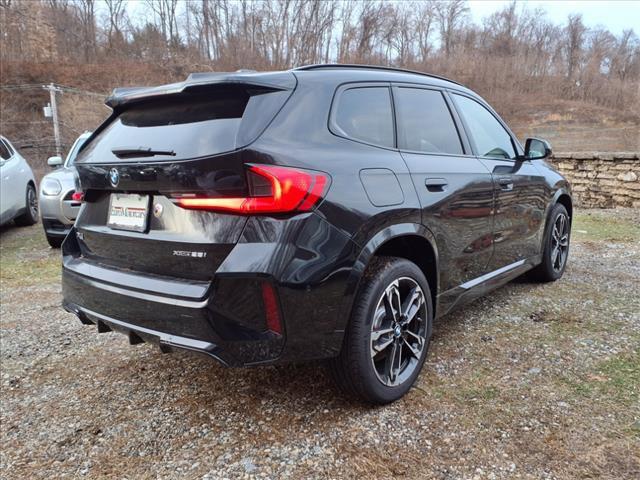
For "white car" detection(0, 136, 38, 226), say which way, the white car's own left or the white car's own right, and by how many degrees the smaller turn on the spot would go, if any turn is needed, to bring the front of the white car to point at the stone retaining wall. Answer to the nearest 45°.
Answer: approximately 135° to the white car's own left

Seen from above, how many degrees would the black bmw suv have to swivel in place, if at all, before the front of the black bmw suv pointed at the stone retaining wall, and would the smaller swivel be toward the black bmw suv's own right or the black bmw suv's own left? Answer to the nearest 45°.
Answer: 0° — it already faces it

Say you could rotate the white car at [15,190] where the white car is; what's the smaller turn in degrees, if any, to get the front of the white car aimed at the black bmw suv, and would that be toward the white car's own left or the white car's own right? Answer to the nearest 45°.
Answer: approximately 45° to the white car's own left

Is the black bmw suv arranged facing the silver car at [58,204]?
no

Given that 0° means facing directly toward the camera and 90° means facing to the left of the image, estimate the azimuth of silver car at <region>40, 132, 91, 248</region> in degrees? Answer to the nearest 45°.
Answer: approximately 45°

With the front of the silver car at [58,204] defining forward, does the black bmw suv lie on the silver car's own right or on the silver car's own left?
on the silver car's own left

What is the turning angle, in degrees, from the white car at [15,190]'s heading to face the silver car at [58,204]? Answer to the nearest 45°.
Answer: approximately 45° to its left

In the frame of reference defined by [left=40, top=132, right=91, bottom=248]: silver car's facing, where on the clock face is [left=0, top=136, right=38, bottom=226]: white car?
The white car is roughly at 4 o'clock from the silver car.

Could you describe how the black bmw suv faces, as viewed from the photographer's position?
facing away from the viewer and to the right of the viewer

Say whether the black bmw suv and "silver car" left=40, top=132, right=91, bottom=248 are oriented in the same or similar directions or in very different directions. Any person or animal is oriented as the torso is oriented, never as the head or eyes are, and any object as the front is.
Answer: very different directions

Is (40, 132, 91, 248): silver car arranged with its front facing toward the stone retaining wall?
no

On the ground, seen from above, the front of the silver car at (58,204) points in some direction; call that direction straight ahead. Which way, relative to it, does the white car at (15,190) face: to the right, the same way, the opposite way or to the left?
the same way

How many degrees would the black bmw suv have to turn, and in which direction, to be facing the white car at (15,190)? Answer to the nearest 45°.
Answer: approximately 90° to its left
